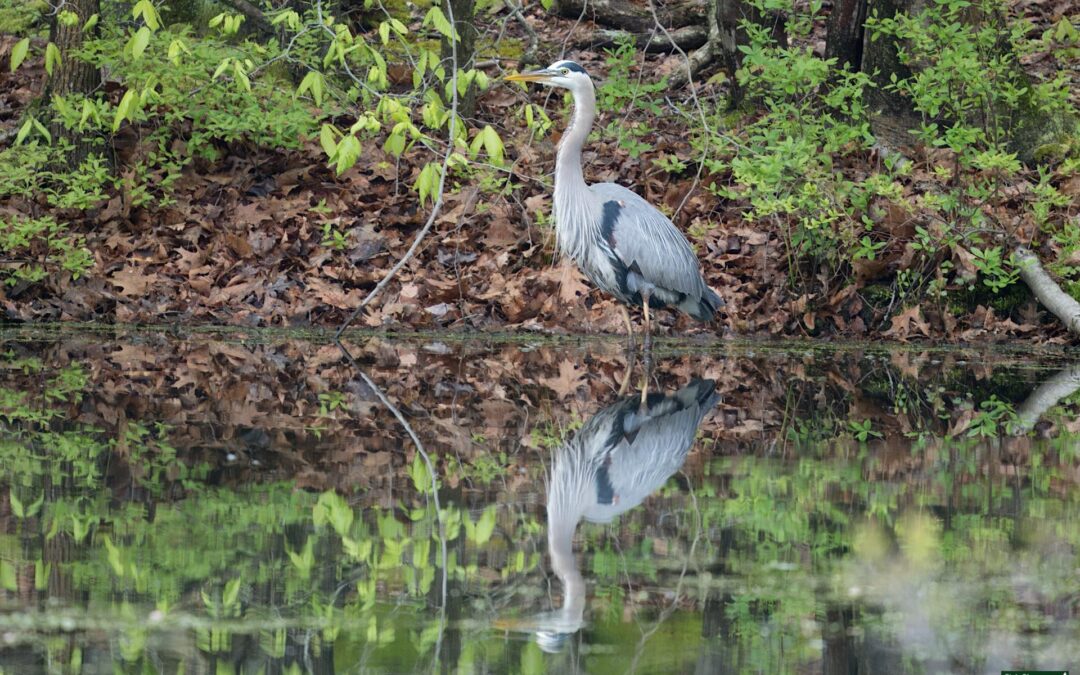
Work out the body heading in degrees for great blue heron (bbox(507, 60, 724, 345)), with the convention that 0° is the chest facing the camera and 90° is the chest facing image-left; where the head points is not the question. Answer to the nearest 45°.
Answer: approximately 90°

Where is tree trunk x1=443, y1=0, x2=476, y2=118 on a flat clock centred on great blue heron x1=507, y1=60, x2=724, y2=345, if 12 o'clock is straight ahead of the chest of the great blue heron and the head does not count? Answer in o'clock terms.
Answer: The tree trunk is roughly at 2 o'clock from the great blue heron.

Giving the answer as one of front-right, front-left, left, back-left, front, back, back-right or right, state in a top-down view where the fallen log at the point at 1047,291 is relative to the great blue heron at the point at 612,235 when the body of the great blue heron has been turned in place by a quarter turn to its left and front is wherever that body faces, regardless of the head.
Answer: left

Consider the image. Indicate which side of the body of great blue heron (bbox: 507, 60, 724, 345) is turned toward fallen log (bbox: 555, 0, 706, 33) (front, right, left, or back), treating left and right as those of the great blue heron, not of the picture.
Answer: right

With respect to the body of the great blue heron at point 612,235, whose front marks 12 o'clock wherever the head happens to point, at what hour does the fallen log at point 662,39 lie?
The fallen log is roughly at 3 o'clock from the great blue heron.

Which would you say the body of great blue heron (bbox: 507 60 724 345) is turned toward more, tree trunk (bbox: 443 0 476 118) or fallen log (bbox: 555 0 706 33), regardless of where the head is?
the tree trunk

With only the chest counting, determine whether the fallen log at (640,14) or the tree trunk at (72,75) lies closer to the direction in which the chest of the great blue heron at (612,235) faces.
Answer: the tree trunk
